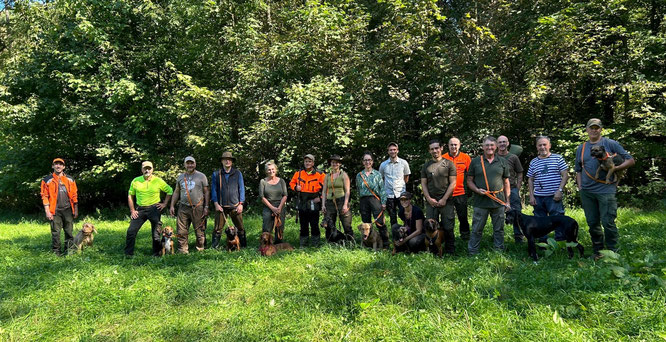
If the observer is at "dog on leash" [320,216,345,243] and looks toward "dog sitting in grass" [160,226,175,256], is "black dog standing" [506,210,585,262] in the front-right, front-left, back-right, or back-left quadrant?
back-left

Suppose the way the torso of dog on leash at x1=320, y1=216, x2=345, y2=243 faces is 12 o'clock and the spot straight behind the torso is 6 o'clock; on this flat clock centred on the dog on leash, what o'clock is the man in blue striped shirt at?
The man in blue striped shirt is roughly at 8 o'clock from the dog on leash.

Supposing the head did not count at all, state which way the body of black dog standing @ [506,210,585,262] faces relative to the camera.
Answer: to the viewer's left
